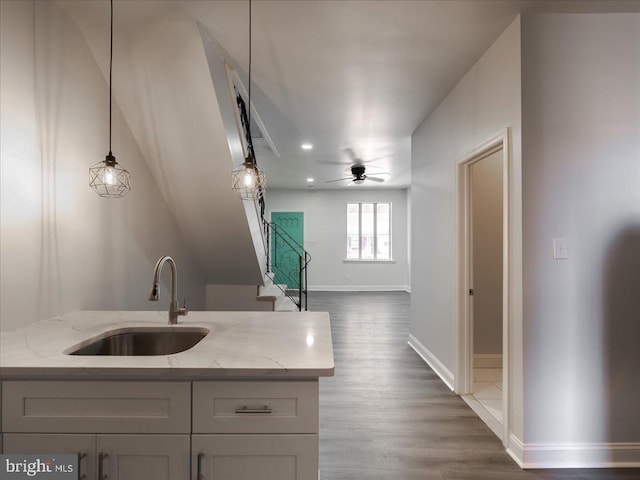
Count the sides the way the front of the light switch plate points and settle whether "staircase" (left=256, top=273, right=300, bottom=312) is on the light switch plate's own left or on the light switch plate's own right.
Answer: on the light switch plate's own right

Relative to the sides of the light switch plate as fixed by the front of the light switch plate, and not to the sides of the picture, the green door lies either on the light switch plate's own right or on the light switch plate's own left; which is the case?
on the light switch plate's own right

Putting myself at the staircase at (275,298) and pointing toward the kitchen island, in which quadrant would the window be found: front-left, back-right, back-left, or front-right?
back-left

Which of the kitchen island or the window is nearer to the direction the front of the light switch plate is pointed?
the kitchen island

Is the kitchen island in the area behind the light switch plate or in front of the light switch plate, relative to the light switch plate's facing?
in front

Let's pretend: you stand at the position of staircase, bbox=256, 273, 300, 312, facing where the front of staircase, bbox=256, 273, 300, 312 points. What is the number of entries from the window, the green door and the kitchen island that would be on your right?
1

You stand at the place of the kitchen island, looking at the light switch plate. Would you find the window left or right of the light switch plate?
left

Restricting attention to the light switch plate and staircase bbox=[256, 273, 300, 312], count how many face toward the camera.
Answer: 1

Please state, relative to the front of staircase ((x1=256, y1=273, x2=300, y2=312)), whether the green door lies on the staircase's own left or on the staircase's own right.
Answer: on the staircase's own left
